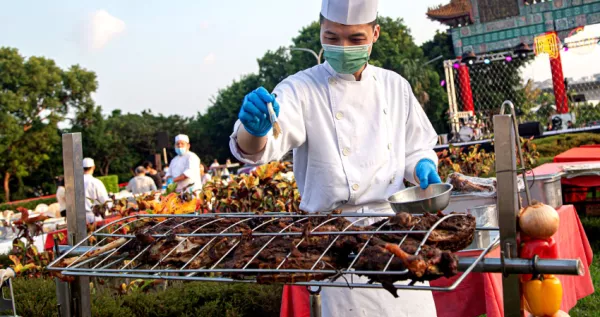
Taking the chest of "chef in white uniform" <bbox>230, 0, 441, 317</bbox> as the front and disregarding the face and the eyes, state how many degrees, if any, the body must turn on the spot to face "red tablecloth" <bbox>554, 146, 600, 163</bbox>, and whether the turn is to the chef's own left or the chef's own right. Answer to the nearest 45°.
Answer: approximately 135° to the chef's own left

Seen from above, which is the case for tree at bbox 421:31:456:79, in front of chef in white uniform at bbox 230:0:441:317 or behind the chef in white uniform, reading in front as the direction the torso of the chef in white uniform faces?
behind

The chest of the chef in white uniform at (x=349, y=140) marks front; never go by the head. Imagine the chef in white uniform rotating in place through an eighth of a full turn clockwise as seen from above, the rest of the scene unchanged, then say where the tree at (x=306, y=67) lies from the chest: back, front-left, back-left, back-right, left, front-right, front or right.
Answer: back-right

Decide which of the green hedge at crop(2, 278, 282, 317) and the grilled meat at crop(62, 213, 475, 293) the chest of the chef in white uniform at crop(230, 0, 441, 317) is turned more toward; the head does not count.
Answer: the grilled meat

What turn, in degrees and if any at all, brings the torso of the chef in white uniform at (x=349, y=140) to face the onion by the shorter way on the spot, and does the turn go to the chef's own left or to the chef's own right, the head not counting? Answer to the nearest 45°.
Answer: approximately 45° to the chef's own left

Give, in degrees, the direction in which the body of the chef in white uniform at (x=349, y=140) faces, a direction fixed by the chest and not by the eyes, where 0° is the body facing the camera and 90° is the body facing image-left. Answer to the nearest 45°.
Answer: approximately 0°

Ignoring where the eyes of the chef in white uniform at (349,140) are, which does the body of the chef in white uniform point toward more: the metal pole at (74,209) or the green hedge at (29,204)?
the metal pole

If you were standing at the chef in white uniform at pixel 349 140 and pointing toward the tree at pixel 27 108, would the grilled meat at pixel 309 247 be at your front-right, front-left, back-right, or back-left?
back-left

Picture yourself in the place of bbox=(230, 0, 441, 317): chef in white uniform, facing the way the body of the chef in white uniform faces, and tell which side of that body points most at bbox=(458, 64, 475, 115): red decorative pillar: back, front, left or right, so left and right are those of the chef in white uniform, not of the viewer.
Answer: back
